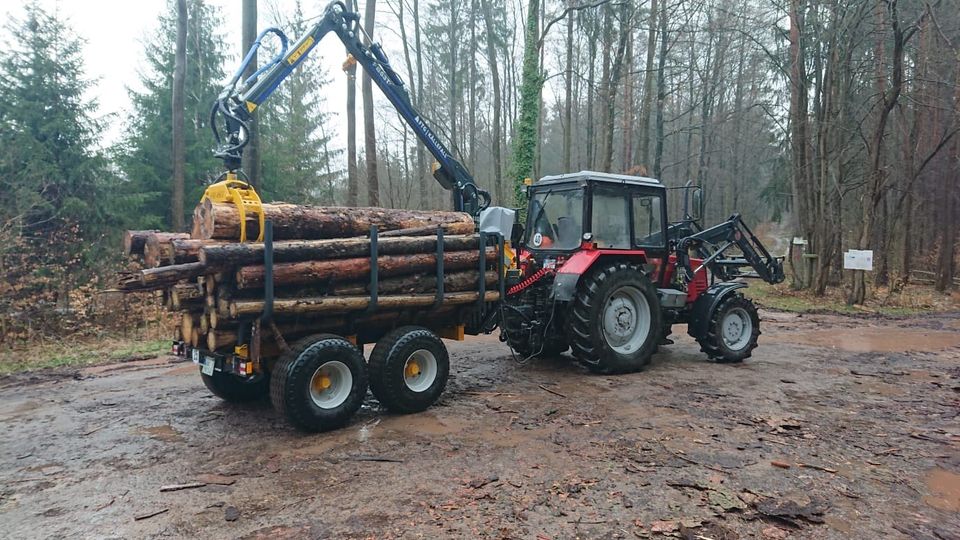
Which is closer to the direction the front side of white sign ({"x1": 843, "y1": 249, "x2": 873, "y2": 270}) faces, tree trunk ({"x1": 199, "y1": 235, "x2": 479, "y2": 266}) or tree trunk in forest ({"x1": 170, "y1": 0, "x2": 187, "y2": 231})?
the tree trunk

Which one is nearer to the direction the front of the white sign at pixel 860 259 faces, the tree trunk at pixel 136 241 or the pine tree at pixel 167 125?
the tree trunk

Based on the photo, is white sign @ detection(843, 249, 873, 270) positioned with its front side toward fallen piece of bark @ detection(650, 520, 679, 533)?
yes

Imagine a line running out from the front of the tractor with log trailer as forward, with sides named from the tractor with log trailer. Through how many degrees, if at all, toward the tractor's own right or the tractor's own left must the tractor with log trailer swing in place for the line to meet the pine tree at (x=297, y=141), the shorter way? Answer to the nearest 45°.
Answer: approximately 90° to the tractor's own left

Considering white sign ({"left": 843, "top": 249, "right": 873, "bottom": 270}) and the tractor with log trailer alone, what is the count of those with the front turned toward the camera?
1

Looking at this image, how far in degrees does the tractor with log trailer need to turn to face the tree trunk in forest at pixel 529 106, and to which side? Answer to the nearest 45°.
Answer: approximately 45° to its left

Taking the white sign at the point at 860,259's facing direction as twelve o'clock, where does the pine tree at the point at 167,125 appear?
The pine tree is roughly at 2 o'clock from the white sign.

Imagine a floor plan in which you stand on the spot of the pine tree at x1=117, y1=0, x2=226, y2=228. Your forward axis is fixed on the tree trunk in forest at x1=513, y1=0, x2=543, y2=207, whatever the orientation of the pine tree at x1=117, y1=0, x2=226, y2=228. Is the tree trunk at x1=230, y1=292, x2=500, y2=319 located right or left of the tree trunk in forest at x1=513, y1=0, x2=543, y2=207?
right

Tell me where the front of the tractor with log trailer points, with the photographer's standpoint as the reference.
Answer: facing away from the viewer and to the right of the viewer

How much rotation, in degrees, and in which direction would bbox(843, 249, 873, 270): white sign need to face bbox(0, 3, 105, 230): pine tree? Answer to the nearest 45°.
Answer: approximately 45° to its right
